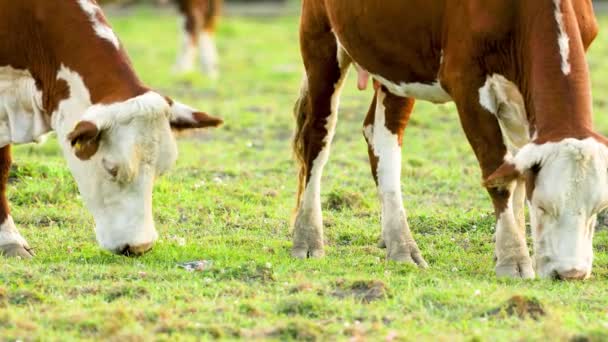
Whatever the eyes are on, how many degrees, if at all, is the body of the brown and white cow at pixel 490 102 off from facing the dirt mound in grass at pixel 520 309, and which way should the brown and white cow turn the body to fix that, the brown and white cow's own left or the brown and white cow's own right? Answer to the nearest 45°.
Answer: approximately 45° to the brown and white cow's own right

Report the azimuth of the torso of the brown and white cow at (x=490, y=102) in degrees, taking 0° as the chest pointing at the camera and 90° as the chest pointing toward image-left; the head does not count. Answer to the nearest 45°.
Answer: approximately 315°

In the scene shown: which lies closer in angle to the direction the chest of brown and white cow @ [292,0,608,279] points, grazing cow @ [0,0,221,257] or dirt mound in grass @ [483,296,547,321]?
the dirt mound in grass

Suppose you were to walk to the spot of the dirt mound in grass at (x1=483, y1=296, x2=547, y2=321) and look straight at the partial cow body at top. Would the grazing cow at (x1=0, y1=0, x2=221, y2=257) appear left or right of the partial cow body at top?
left

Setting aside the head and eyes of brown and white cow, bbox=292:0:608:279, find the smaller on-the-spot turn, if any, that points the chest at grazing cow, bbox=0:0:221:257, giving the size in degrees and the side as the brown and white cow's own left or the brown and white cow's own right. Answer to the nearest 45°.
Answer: approximately 135° to the brown and white cow's own right

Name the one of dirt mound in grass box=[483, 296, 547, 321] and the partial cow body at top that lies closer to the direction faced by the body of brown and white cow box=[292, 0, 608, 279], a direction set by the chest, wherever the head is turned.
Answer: the dirt mound in grass
